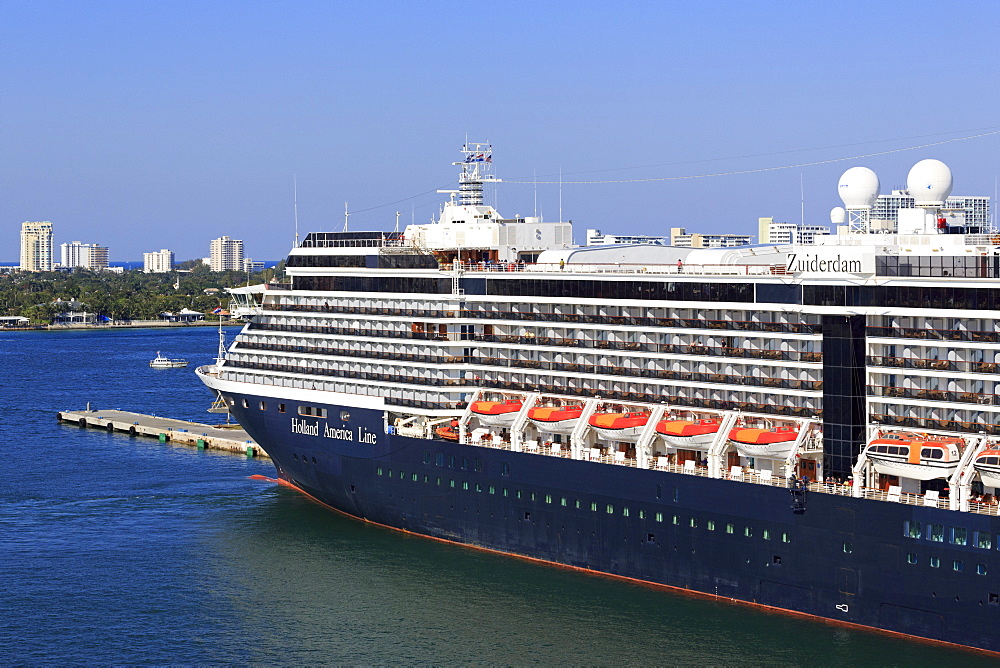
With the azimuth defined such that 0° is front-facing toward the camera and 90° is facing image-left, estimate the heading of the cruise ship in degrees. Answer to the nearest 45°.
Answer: approximately 135°

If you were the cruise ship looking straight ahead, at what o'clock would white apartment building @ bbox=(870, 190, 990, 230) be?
The white apartment building is roughly at 2 o'clock from the cruise ship.
